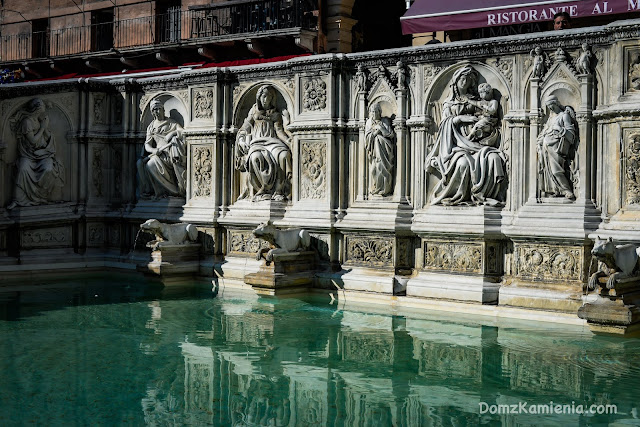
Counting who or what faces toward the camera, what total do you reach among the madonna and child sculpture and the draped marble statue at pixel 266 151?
2

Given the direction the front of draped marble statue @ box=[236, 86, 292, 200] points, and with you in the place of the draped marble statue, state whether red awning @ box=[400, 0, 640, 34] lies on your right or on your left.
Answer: on your left

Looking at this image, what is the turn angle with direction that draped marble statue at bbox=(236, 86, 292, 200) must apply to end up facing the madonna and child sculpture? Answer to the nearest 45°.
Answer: approximately 45° to its left

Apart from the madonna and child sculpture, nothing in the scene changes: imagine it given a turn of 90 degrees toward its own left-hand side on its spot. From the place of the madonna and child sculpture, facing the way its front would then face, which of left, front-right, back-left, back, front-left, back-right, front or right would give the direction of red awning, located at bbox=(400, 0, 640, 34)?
left

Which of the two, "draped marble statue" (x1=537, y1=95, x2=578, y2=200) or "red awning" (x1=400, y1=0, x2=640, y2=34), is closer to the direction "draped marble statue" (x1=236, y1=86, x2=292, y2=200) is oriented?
the draped marble statue

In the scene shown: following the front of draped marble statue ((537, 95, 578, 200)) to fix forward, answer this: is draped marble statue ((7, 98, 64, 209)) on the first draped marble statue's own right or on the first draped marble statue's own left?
on the first draped marble statue's own right

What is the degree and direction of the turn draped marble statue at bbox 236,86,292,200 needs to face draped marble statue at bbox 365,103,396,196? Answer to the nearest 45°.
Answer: approximately 45° to its left

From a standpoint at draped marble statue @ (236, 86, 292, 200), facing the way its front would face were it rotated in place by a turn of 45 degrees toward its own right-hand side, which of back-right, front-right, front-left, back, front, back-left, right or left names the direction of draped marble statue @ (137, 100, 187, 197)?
right
